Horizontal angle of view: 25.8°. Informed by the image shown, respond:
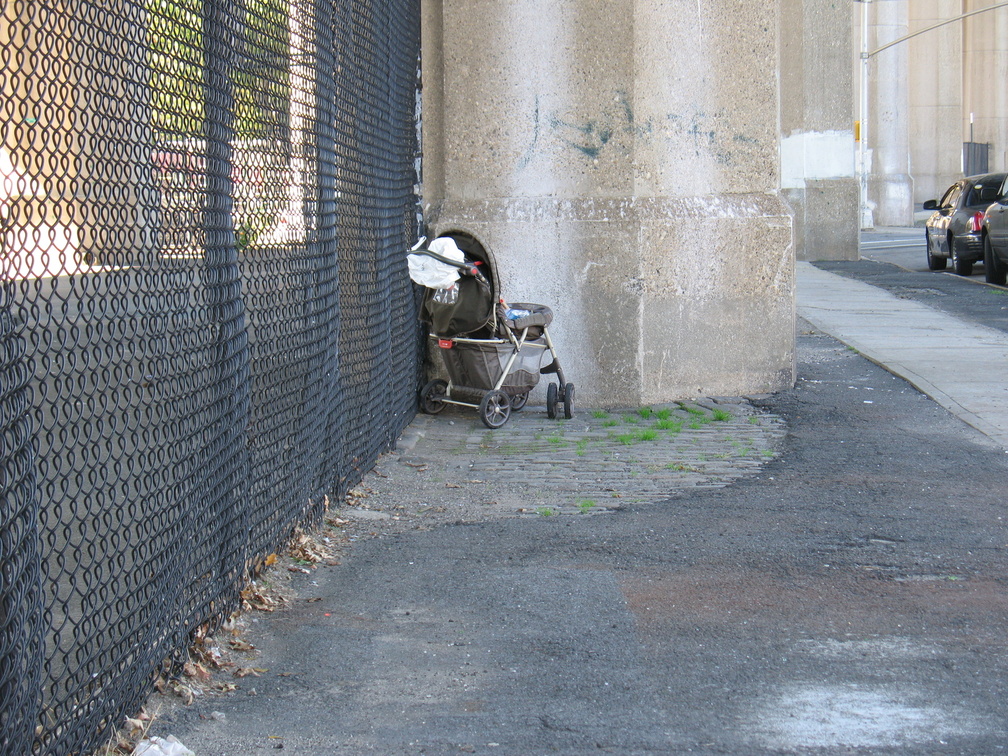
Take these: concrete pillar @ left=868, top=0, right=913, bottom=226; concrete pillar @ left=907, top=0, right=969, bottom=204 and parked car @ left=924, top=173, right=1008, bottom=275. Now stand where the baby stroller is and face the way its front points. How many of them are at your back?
0

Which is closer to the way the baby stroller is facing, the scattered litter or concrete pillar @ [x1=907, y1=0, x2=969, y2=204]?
the concrete pillar

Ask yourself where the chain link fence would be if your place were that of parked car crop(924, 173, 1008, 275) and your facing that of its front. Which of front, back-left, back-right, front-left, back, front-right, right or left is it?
back-left

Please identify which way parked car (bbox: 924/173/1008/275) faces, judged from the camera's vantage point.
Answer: facing away from the viewer and to the left of the viewer

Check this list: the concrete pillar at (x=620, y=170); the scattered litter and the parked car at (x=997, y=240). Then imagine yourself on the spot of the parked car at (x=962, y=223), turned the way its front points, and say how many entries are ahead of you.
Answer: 0

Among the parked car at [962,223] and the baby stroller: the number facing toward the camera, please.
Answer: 0

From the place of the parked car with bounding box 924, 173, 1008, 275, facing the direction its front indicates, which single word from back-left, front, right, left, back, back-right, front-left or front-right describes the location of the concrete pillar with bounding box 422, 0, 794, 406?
back-left

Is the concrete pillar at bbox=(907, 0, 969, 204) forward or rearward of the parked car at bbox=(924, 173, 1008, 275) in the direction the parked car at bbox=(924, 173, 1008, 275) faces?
forward

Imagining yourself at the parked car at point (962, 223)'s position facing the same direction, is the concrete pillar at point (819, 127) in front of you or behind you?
in front

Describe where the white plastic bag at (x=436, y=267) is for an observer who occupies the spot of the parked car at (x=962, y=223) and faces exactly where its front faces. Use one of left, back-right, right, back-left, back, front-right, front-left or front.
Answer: back-left

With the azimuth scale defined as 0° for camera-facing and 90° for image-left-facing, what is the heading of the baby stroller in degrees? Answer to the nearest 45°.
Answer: approximately 225°

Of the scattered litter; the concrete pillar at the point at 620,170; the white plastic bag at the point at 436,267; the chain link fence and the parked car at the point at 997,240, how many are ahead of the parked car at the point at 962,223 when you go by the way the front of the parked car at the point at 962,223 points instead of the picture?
0

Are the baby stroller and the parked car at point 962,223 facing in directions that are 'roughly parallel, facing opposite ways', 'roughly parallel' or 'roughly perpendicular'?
roughly perpendicular

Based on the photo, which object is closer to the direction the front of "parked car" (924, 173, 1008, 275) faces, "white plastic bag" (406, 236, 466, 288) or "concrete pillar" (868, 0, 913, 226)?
the concrete pillar

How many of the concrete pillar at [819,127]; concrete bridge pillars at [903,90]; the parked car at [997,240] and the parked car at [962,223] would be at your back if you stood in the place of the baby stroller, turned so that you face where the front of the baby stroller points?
0
